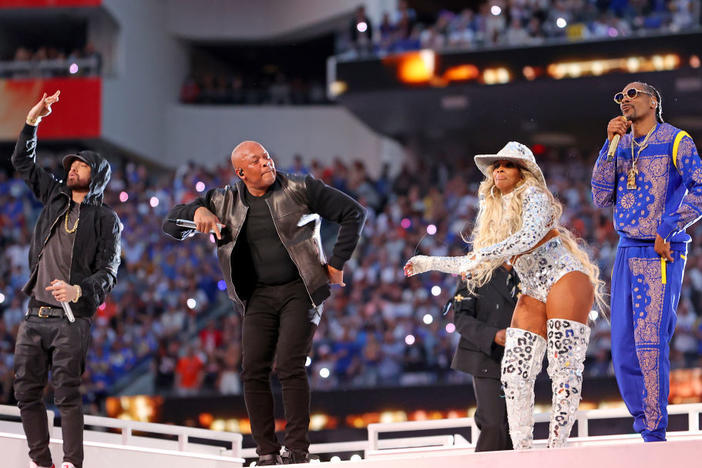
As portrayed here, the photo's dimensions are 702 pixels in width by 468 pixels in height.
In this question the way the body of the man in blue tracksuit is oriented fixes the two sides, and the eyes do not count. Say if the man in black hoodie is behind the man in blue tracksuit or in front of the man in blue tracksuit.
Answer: in front

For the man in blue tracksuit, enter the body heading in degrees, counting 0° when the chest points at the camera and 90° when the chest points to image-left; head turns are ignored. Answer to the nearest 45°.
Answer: approximately 45°

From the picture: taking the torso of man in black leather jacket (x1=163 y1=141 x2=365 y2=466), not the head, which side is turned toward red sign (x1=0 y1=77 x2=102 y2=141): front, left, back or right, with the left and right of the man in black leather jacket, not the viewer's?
back

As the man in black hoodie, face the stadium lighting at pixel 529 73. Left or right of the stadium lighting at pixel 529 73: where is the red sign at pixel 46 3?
left

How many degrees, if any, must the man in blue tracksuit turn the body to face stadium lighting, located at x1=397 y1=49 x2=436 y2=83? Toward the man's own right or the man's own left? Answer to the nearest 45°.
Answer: approximately 135° to the man's own right

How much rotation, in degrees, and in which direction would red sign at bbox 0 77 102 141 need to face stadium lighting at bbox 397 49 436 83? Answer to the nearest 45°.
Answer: approximately 45° to its left

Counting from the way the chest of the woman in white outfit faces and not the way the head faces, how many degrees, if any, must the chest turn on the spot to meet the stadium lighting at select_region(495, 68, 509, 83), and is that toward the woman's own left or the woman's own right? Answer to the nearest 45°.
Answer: approximately 135° to the woman's own right

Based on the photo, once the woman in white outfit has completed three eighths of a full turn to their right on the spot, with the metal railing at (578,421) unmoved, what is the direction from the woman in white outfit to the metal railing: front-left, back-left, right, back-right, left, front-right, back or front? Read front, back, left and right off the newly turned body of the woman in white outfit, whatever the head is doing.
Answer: front

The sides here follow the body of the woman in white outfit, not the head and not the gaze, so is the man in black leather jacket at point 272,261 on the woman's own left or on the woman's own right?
on the woman's own right

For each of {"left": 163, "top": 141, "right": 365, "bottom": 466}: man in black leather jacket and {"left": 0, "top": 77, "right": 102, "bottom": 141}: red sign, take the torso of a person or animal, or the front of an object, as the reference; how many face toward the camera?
2
